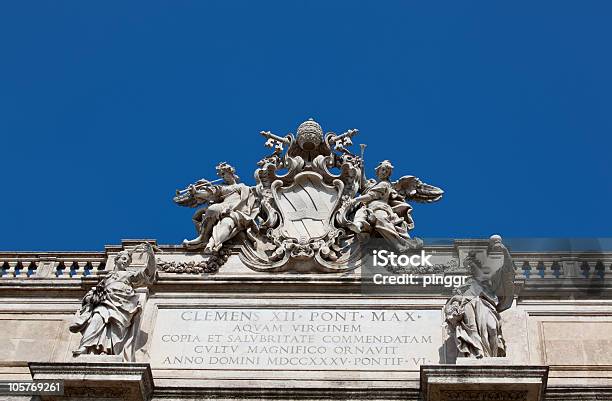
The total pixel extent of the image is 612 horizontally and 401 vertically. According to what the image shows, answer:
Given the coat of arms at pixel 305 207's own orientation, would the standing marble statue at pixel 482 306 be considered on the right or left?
on its left

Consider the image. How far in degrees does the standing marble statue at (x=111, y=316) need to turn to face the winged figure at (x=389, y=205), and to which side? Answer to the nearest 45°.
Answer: approximately 90° to its left

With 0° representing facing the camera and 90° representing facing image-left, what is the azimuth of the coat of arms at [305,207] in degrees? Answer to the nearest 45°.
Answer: approximately 0°

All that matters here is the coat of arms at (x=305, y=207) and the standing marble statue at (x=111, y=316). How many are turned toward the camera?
2

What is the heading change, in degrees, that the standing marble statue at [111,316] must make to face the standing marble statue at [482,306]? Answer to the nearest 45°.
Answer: approximately 90° to its left
